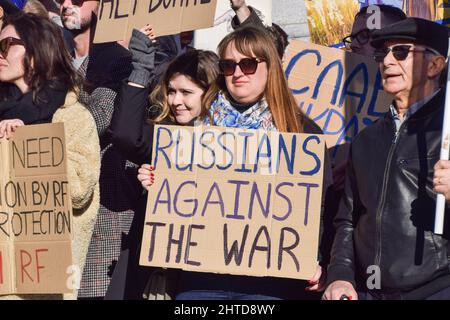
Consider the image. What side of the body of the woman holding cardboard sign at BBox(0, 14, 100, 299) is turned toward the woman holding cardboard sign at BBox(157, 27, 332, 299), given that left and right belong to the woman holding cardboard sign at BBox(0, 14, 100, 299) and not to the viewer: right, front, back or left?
left

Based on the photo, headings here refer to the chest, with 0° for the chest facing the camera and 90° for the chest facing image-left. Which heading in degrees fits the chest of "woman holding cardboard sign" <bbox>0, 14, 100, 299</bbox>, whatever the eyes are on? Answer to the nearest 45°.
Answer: approximately 45°
